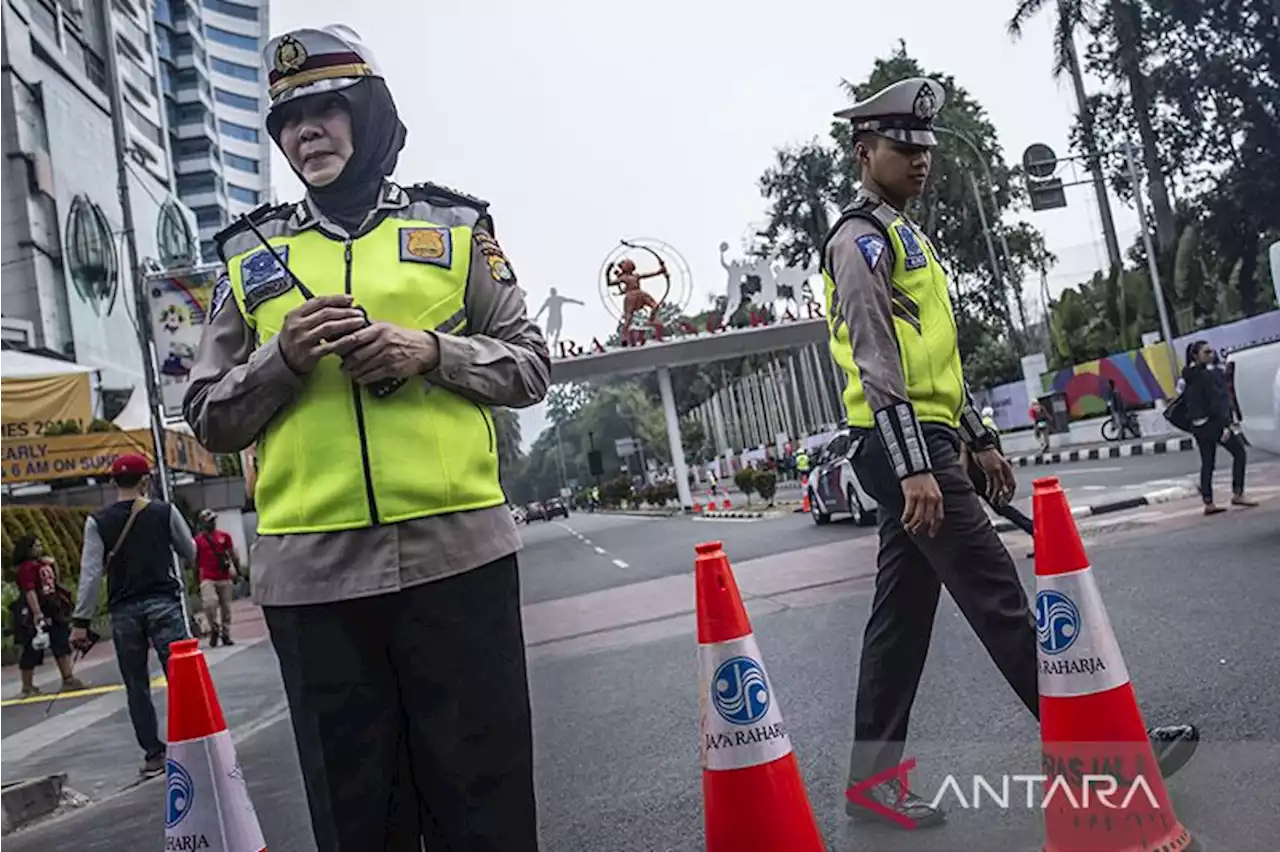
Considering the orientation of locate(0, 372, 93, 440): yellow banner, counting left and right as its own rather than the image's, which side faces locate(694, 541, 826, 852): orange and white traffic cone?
front

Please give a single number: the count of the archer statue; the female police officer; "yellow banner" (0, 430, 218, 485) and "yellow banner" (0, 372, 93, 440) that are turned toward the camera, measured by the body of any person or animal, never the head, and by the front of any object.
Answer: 3

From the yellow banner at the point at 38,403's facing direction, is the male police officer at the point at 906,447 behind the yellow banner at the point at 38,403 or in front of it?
in front

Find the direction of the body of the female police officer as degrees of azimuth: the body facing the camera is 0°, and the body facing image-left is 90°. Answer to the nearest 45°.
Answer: approximately 0°

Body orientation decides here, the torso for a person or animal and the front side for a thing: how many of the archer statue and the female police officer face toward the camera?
1

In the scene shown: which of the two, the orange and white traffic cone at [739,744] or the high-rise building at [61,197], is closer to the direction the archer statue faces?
the orange and white traffic cone

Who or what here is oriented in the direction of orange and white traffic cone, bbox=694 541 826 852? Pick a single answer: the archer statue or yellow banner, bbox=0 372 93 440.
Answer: the yellow banner

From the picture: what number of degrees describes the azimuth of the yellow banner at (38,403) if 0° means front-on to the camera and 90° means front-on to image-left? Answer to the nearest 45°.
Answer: approximately 0°

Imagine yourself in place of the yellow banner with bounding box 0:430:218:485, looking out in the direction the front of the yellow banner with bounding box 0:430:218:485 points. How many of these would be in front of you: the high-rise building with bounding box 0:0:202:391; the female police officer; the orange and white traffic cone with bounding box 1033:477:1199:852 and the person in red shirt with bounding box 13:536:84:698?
3

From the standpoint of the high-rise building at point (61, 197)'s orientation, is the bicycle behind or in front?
in front
